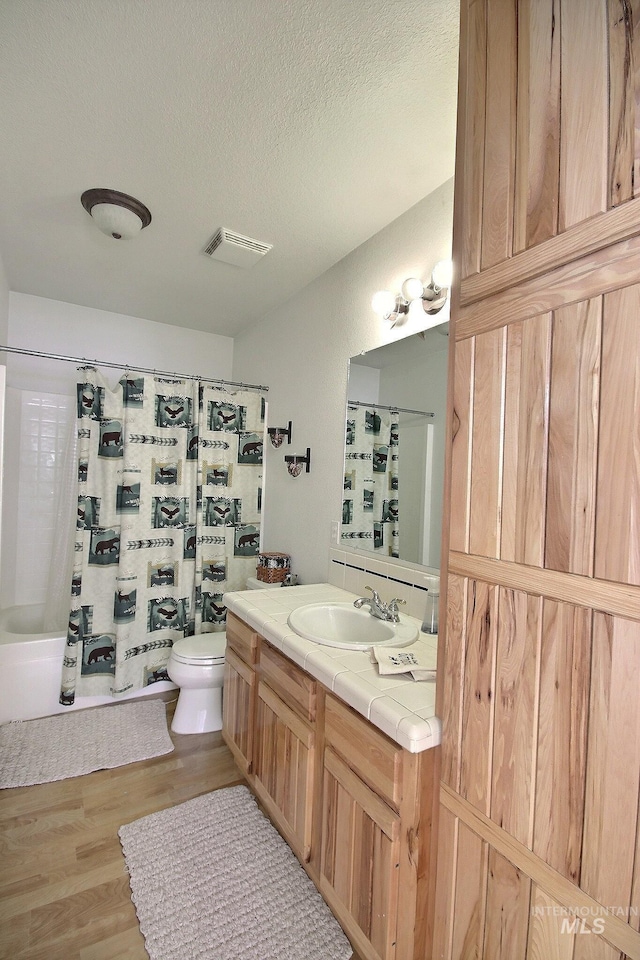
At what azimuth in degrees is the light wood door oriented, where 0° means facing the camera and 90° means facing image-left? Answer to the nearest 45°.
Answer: approximately 45°

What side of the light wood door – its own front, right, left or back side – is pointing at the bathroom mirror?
right

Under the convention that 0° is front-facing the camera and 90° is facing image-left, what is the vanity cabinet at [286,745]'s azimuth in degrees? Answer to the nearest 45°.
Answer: approximately 45°

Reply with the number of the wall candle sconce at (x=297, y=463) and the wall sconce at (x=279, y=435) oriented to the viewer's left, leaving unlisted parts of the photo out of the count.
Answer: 2

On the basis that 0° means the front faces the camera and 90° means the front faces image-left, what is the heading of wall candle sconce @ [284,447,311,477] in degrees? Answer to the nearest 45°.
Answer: approximately 90°

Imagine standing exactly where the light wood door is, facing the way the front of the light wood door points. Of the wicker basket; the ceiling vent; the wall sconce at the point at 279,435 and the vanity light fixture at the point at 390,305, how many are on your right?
4

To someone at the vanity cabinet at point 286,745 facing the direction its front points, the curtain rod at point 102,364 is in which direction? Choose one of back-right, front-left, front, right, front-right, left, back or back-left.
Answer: right

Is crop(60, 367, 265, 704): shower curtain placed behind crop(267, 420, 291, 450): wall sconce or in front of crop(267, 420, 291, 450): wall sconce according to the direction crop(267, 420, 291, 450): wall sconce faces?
in front

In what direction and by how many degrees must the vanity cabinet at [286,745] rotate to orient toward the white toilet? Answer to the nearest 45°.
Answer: approximately 90° to its right
